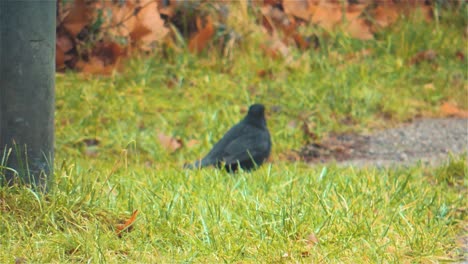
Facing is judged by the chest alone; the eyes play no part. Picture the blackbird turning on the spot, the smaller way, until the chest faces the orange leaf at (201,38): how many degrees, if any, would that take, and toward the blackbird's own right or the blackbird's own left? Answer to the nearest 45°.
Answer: approximately 90° to the blackbird's own left

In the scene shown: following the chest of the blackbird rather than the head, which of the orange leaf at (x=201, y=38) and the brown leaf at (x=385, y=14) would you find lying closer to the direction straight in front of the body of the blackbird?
the brown leaf

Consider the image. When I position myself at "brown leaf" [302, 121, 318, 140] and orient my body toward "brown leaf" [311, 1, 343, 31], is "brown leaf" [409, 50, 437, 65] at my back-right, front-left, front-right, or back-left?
front-right

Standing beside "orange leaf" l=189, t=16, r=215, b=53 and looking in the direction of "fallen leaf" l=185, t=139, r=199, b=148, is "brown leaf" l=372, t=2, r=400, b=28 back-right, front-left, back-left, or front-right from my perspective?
back-left

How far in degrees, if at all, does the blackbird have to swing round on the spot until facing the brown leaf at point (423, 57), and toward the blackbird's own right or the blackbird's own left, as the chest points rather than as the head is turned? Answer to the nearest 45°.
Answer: approximately 45° to the blackbird's own left

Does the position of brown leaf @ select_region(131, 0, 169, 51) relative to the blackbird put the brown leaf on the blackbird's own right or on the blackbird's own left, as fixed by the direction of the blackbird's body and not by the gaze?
on the blackbird's own left

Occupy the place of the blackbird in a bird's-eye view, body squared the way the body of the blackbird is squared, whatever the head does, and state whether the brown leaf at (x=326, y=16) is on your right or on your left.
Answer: on your left

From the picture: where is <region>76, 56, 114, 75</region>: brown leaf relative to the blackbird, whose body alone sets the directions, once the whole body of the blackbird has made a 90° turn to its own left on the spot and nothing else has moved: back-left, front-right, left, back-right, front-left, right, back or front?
front-left

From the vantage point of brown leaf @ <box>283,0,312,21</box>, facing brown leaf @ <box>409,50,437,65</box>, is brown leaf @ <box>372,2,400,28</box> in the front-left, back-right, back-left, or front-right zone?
front-left

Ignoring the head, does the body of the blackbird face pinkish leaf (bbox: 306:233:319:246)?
no

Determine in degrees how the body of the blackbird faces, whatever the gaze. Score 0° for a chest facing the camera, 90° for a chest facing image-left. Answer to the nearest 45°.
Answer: approximately 270°

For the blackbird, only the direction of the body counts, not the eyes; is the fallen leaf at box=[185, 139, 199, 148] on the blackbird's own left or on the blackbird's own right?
on the blackbird's own left

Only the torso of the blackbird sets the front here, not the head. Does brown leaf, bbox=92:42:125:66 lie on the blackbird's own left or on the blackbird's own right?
on the blackbird's own left
